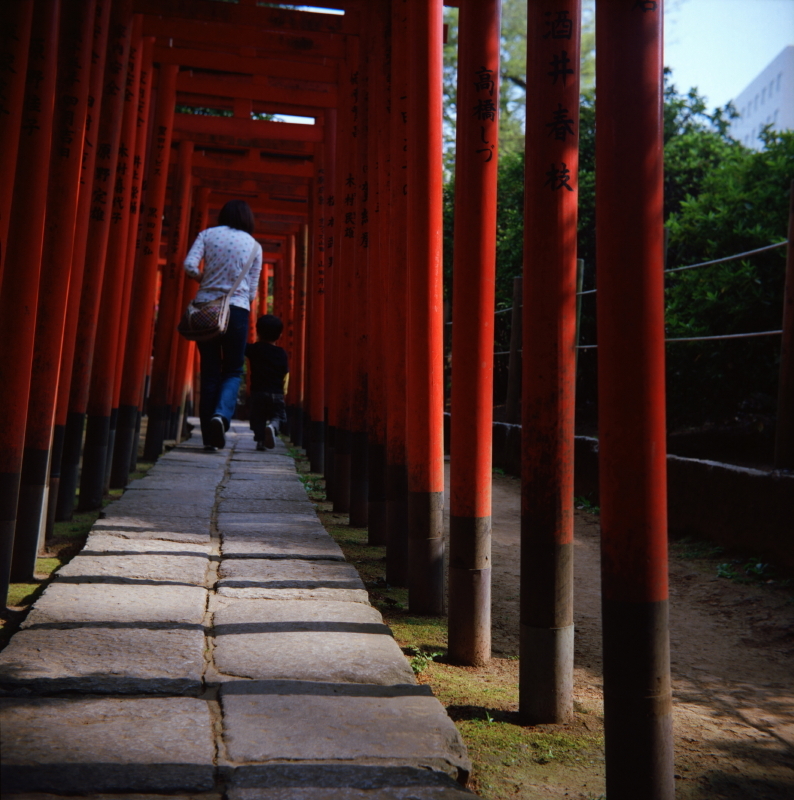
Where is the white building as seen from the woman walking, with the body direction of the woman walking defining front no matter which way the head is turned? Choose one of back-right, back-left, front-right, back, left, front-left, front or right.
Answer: front-right

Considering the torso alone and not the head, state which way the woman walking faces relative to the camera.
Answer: away from the camera

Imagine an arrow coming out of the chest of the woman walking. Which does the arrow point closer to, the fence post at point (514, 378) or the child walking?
the child walking

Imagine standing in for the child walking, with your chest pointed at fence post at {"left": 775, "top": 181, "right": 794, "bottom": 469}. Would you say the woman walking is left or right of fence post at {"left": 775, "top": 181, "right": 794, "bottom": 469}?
right

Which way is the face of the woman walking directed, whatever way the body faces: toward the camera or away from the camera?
away from the camera

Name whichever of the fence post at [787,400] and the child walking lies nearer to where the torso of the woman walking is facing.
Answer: the child walking

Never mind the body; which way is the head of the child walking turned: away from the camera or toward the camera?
away from the camera

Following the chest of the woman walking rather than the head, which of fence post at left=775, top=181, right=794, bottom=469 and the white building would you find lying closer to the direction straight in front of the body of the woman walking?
the white building

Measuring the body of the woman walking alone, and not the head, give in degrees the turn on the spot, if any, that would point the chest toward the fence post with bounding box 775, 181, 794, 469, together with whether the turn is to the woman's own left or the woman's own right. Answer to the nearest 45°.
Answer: approximately 135° to the woman's own right
